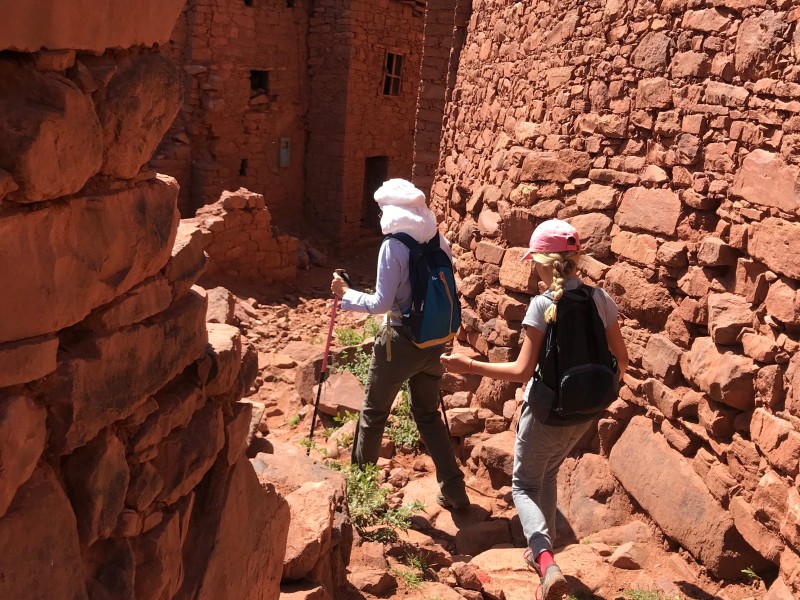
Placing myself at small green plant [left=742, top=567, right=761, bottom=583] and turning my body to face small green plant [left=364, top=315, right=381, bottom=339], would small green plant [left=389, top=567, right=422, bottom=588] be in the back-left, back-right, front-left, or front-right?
front-left

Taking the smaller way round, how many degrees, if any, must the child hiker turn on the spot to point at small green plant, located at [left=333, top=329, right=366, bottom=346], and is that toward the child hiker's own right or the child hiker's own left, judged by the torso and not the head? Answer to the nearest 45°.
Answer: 0° — they already face it

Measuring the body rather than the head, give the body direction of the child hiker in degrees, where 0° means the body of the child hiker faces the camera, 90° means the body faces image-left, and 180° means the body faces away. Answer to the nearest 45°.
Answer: approximately 135°

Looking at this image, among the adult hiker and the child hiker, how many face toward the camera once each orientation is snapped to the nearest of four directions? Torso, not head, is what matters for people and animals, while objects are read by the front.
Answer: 0

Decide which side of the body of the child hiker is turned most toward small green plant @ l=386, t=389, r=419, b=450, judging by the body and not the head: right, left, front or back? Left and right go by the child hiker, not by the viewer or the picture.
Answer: front

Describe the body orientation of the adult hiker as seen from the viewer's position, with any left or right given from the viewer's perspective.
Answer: facing away from the viewer and to the left of the viewer

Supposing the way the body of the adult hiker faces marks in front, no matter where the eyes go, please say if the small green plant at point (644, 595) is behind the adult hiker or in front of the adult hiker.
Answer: behind

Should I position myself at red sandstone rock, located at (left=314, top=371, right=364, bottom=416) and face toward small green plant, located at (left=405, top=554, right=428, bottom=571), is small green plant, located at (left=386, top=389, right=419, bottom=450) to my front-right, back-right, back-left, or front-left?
front-left

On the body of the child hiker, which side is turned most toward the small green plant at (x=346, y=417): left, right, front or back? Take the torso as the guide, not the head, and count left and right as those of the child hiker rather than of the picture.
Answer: front

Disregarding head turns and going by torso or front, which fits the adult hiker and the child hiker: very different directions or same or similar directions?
same or similar directions
